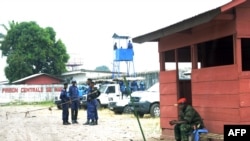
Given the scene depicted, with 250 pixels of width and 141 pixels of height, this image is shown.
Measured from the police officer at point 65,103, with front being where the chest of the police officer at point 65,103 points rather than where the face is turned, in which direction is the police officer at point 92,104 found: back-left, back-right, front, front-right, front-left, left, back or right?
front-right

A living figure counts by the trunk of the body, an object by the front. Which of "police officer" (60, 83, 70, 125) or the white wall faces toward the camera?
the white wall

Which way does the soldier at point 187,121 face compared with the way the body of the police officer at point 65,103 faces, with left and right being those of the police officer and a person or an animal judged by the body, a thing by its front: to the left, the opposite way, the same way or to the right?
the opposite way

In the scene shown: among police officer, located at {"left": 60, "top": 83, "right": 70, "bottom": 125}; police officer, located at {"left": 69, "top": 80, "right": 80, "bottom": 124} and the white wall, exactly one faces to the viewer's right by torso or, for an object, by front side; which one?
police officer, located at {"left": 60, "top": 83, "right": 70, "bottom": 125}

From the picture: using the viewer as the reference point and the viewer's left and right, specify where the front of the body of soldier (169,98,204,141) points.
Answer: facing to the left of the viewer

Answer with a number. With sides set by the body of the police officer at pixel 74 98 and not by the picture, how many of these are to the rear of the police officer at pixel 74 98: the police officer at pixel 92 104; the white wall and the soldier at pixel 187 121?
1

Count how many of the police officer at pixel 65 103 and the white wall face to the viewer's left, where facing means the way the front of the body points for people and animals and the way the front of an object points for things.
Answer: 0

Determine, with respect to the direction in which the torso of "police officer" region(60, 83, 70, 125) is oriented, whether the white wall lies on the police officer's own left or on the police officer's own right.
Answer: on the police officer's own left

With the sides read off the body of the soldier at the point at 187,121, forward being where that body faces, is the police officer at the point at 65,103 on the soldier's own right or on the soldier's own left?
on the soldier's own right

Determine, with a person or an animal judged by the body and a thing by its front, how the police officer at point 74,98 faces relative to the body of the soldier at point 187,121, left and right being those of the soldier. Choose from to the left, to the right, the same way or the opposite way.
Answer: to the left

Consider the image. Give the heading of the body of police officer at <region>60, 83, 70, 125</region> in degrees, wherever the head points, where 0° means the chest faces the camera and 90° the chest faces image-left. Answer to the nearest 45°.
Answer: approximately 270°

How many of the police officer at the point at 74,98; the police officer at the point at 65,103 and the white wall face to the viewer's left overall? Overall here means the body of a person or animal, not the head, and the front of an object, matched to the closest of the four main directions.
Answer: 0

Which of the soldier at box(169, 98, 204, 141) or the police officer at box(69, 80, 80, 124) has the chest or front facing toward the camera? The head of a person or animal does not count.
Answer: the police officer

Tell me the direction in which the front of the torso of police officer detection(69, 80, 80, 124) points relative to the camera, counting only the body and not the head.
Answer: toward the camera
